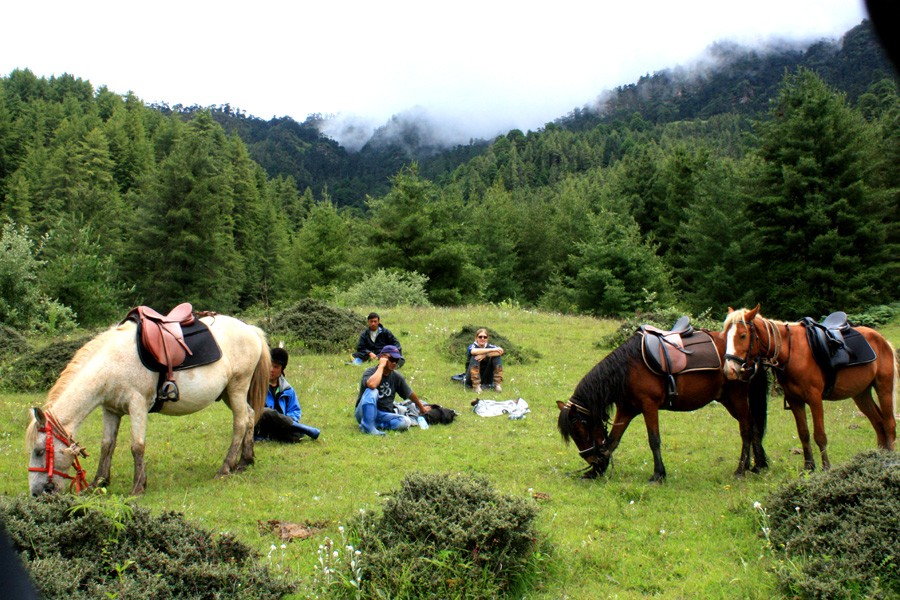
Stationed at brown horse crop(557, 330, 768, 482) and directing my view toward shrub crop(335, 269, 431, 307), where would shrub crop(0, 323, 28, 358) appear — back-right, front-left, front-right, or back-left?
front-left

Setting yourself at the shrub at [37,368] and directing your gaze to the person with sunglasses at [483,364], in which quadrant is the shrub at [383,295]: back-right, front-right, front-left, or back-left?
front-left

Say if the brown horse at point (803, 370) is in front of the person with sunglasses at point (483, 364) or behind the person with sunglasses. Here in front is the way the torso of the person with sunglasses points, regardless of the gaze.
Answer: in front

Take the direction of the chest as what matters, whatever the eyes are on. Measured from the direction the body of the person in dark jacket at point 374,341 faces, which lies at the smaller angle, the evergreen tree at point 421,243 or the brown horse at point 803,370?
the brown horse

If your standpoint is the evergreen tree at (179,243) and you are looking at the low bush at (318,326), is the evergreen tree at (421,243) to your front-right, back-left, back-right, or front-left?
front-left

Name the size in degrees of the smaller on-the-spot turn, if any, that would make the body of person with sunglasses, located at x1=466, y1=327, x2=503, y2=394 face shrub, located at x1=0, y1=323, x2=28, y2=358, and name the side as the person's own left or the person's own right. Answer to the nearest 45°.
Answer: approximately 90° to the person's own right

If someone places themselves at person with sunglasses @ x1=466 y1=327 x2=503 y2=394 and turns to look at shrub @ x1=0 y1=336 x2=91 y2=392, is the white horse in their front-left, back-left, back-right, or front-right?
front-left

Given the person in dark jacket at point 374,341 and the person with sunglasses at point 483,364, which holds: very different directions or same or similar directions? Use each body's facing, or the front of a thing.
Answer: same or similar directions

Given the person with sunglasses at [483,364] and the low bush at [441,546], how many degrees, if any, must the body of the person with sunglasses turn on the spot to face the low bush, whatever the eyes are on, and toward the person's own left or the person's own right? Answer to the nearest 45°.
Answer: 0° — they already face it

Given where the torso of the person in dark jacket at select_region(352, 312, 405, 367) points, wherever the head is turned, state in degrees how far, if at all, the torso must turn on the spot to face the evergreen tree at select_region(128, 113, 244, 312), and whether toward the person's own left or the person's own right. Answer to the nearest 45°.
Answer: approximately 180°

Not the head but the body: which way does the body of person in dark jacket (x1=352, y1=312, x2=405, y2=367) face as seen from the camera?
toward the camera

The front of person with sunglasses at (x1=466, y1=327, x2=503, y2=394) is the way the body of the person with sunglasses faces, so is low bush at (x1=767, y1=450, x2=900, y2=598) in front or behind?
in front

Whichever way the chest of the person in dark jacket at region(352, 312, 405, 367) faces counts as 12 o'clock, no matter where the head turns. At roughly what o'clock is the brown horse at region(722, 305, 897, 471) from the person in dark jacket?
The brown horse is roughly at 11 o'clock from the person in dark jacket.

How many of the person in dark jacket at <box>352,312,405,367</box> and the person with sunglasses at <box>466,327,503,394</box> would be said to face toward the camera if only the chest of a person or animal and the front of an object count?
2

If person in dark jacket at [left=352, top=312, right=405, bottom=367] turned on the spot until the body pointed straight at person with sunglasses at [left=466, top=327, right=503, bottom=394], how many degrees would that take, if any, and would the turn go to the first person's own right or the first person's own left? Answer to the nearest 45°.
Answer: approximately 45° to the first person's own left

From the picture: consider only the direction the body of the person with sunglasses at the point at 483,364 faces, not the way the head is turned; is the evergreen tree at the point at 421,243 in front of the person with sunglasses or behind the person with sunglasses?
behind

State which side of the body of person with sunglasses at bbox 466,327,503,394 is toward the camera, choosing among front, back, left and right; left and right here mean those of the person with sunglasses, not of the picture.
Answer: front

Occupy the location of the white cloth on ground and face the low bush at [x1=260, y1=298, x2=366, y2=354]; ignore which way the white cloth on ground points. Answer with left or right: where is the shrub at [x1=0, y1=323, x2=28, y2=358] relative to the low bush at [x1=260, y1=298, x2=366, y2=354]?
left
